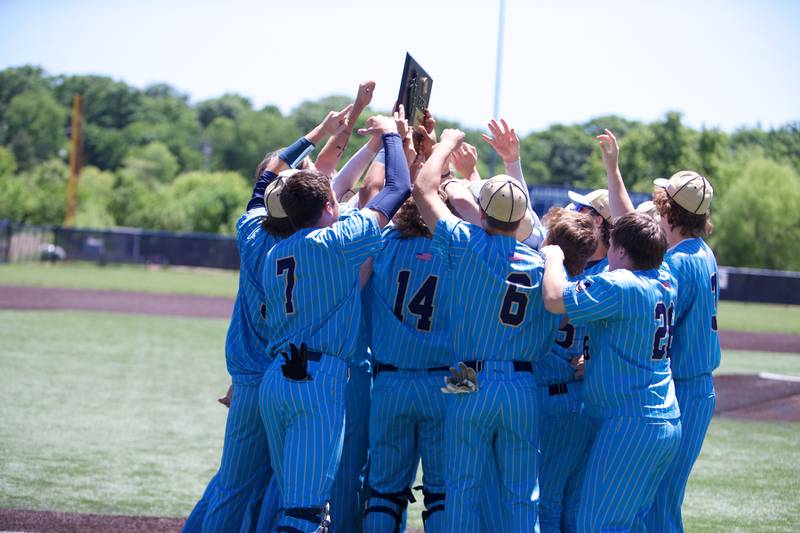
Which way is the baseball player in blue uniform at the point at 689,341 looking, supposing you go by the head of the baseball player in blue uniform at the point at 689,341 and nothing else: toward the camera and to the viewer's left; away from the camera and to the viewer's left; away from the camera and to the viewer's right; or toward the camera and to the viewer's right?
away from the camera and to the viewer's left

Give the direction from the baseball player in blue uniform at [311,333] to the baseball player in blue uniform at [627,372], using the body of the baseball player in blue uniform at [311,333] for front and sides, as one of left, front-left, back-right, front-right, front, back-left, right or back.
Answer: front-right

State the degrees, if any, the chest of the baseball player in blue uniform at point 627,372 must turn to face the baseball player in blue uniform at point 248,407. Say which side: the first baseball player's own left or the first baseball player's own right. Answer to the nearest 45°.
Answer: approximately 45° to the first baseball player's own left

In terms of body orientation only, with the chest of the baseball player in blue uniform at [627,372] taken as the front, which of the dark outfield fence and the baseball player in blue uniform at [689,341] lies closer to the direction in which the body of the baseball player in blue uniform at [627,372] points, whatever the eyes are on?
the dark outfield fence

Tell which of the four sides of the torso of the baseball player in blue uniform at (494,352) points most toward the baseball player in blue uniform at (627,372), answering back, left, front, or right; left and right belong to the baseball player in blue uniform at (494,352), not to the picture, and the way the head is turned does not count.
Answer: right

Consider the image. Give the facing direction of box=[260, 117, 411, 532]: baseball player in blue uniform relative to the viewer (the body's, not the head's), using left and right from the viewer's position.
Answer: facing away from the viewer and to the right of the viewer

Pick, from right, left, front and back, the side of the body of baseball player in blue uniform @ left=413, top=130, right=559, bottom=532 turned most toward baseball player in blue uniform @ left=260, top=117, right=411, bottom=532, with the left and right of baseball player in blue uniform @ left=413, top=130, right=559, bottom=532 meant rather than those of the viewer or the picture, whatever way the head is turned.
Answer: left

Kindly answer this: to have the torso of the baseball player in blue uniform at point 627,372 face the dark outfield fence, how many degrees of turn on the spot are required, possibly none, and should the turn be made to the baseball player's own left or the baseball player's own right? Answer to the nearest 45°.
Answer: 0° — they already face it

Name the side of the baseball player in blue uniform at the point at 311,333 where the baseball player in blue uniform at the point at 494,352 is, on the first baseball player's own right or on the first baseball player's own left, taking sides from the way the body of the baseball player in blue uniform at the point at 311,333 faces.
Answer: on the first baseball player's own right

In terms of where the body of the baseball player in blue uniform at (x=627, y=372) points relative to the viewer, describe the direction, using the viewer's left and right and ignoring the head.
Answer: facing away from the viewer and to the left of the viewer

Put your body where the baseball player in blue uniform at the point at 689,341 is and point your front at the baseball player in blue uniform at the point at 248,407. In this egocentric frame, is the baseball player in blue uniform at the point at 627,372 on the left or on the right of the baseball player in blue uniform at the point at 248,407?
left

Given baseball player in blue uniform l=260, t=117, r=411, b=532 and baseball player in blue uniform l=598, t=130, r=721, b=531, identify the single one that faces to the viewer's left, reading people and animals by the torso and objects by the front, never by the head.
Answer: baseball player in blue uniform l=598, t=130, r=721, b=531

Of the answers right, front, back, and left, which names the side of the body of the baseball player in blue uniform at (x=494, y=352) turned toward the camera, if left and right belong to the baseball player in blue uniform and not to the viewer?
back

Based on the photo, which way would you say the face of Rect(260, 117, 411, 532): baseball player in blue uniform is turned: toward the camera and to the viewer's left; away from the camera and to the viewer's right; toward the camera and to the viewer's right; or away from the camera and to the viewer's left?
away from the camera and to the viewer's right

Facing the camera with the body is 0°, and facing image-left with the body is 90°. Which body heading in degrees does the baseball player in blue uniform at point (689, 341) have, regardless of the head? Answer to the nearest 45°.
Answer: approximately 90°
